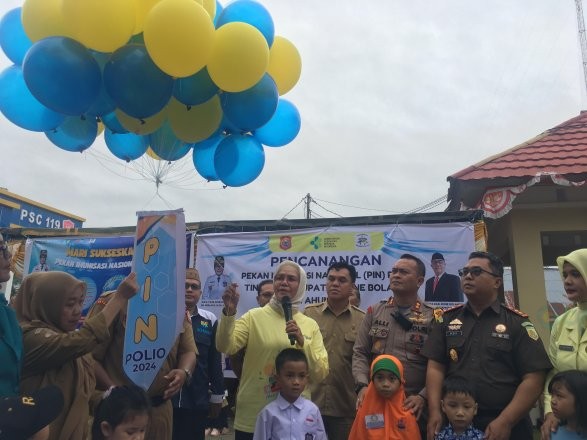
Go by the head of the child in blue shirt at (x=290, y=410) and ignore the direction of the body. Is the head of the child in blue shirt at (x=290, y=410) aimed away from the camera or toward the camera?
toward the camera

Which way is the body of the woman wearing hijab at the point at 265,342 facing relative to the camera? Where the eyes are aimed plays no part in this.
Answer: toward the camera

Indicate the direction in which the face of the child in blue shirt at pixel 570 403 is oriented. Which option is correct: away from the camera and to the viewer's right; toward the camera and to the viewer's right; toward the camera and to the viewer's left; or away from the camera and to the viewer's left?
toward the camera and to the viewer's left

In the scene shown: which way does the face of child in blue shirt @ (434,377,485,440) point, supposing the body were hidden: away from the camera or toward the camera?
toward the camera

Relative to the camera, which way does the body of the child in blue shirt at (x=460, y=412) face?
toward the camera

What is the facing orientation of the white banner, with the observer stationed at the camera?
facing the viewer

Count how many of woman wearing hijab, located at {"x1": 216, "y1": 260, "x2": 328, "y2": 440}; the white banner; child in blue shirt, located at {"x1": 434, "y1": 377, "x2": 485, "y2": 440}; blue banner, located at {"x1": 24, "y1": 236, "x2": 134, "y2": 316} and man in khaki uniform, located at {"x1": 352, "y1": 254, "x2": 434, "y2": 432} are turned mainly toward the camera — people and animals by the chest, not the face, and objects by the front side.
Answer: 5

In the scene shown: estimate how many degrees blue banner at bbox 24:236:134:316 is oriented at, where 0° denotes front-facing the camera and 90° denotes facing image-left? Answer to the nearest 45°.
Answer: approximately 0°

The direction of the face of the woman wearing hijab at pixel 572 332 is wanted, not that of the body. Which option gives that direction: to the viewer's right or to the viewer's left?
to the viewer's left

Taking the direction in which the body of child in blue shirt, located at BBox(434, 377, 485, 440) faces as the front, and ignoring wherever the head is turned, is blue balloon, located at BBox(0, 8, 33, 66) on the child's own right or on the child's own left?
on the child's own right

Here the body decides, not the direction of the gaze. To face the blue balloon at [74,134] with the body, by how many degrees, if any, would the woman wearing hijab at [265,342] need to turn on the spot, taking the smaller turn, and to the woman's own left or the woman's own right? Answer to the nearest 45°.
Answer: approximately 135° to the woman's own right
